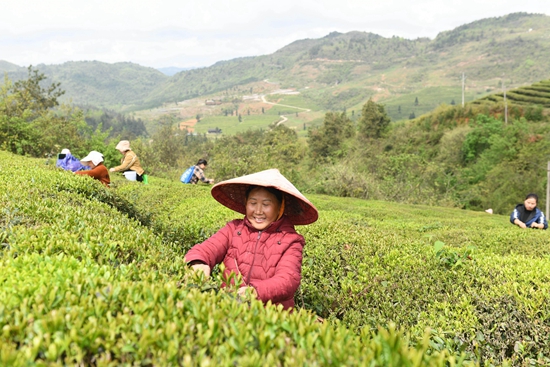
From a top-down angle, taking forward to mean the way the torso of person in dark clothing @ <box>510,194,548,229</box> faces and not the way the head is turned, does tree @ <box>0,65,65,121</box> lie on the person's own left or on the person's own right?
on the person's own right

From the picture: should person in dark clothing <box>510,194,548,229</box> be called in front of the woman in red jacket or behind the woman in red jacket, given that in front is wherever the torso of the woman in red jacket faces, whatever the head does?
behind

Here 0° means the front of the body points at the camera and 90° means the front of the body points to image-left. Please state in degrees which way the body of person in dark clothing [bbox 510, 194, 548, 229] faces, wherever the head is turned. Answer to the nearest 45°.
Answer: approximately 0°
